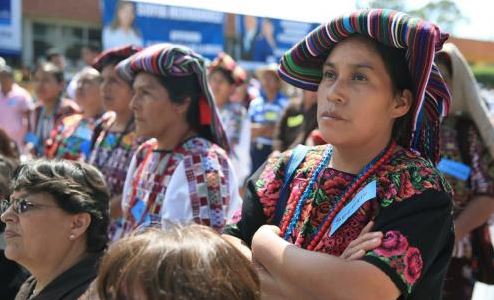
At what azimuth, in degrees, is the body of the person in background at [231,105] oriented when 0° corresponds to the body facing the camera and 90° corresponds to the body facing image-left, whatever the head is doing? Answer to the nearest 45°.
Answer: approximately 45°

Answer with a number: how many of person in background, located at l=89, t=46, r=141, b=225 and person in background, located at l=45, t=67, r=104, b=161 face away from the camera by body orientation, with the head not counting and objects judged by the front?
0

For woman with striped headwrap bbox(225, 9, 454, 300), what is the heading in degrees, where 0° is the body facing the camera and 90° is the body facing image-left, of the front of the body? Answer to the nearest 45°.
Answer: approximately 45°

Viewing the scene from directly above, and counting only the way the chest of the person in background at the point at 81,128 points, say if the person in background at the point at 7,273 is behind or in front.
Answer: in front

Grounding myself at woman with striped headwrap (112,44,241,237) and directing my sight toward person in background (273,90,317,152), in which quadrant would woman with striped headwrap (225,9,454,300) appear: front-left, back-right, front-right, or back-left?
back-right

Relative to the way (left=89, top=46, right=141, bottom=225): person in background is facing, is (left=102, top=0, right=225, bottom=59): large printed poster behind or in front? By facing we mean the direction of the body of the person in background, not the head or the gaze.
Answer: behind

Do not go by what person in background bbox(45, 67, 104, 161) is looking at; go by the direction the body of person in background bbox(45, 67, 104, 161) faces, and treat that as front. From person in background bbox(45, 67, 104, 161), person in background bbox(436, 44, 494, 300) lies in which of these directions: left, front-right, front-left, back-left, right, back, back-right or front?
left

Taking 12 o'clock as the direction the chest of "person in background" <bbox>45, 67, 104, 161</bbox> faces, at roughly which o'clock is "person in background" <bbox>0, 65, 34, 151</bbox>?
"person in background" <bbox>0, 65, 34, 151</bbox> is roughly at 4 o'clock from "person in background" <bbox>45, 67, 104, 161</bbox>.

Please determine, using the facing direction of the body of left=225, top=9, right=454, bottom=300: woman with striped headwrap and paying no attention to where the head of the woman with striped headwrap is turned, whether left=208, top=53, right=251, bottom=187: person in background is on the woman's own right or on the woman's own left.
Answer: on the woman's own right
